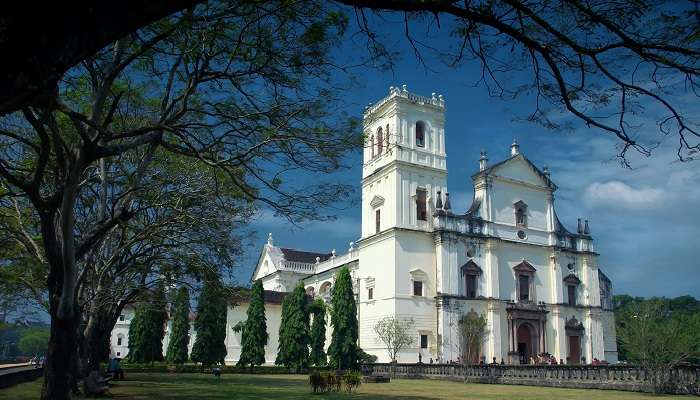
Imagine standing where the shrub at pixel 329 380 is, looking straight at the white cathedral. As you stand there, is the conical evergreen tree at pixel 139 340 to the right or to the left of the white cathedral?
left

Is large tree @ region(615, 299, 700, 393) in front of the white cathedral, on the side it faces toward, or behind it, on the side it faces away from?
in front

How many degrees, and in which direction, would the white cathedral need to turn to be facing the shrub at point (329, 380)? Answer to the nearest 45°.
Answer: approximately 45° to its right

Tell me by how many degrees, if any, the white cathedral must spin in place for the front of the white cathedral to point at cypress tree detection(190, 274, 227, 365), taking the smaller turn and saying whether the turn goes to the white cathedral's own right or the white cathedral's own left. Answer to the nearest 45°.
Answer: approximately 135° to the white cathedral's own right

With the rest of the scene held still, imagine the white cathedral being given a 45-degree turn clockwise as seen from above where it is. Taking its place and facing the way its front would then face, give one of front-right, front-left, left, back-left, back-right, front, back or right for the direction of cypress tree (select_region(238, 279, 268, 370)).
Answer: right

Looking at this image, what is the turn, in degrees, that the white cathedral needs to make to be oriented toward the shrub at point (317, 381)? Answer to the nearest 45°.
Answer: approximately 45° to its right

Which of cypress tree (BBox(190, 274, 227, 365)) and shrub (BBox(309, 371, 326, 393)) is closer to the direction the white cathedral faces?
the shrub

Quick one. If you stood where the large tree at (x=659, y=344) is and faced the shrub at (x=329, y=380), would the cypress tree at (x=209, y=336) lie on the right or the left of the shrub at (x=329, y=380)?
right

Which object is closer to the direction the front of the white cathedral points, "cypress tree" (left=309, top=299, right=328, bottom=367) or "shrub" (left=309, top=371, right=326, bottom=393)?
the shrub

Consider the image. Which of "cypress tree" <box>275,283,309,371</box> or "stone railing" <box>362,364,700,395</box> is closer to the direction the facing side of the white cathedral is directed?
the stone railing
